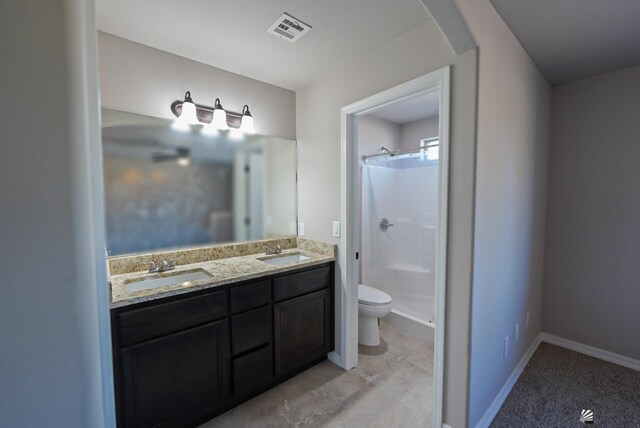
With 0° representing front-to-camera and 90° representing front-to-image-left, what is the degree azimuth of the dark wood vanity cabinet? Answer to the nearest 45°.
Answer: approximately 315°

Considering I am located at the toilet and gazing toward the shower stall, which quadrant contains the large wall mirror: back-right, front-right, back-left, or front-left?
back-left

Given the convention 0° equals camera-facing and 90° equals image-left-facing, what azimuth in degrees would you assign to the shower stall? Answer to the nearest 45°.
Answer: approximately 45°

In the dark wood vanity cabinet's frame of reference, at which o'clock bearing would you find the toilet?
The toilet is roughly at 10 o'clock from the dark wood vanity cabinet.

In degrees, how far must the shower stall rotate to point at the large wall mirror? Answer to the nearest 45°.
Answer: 0° — it already faces it
